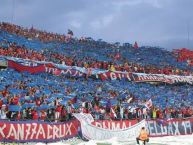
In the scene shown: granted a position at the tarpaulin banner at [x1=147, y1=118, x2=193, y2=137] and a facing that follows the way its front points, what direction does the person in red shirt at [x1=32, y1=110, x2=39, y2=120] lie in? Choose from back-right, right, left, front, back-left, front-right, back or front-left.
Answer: front-right

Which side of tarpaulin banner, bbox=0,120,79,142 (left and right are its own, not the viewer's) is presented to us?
front

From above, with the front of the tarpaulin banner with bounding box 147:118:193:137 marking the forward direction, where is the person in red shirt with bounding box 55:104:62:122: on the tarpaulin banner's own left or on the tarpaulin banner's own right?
on the tarpaulin banner's own right

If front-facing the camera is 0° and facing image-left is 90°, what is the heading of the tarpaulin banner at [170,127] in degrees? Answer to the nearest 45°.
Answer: approximately 0°

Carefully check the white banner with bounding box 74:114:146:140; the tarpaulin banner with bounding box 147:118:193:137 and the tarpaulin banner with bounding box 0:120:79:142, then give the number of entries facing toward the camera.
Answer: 3

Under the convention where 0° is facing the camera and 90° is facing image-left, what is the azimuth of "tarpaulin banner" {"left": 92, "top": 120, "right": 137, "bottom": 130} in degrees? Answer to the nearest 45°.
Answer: approximately 0°

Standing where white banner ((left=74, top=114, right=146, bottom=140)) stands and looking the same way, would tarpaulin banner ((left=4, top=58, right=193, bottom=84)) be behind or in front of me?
behind

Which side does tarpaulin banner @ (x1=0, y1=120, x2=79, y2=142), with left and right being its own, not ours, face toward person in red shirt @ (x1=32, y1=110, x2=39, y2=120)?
back

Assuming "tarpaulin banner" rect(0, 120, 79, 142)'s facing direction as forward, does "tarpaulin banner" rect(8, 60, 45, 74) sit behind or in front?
behind

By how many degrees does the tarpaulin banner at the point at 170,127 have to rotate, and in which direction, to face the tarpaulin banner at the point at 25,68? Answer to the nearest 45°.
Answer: approximately 90° to its right
